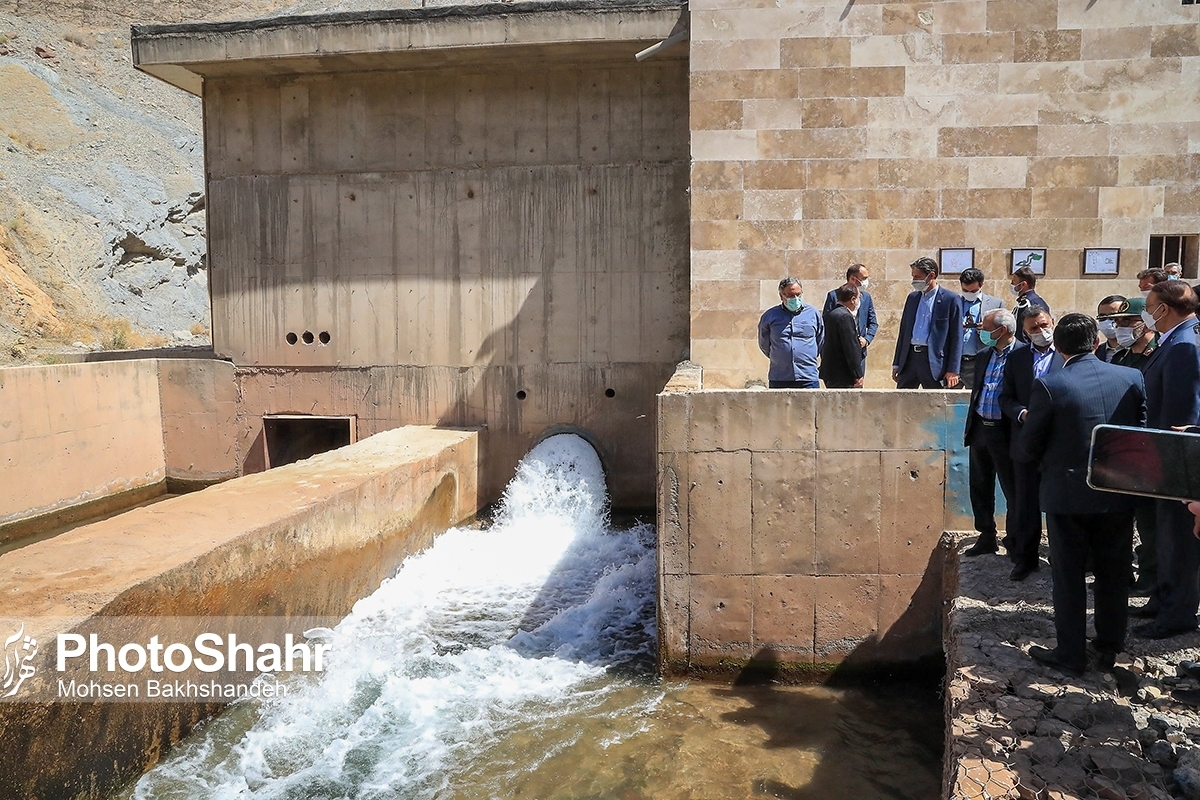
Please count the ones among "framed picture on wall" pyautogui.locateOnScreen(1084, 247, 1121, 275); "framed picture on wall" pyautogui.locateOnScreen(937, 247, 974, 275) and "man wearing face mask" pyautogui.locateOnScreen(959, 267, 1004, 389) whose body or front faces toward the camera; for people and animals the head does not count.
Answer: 3

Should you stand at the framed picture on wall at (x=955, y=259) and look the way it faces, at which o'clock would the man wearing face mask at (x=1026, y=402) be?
The man wearing face mask is roughly at 12 o'clock from the framed picture on wall.

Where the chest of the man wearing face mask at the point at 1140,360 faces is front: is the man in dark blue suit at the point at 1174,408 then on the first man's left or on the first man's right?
on the first man's left

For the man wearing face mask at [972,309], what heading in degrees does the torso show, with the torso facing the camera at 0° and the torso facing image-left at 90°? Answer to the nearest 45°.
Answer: approximately 0°

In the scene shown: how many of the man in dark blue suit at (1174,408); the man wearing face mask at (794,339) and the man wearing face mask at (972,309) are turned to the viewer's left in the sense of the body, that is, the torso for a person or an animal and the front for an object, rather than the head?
1

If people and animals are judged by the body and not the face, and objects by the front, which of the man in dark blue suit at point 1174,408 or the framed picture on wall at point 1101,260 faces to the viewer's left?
the man in dark blue suit

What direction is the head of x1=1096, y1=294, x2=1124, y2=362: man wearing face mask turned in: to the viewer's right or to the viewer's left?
to the viewer's left

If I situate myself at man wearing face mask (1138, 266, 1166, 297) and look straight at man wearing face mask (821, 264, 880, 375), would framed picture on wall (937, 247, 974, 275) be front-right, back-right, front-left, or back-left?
front-right

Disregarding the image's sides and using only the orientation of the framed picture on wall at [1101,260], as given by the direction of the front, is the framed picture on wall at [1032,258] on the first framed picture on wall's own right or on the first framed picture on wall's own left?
on the first framed picture on wall's own right

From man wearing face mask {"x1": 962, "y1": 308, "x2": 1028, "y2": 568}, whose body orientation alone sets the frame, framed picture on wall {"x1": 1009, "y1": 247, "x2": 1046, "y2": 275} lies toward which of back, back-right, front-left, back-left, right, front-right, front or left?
back-right

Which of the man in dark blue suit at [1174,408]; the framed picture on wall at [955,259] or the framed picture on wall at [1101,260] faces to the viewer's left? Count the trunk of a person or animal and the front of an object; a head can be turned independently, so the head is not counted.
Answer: the man in dark blue suit

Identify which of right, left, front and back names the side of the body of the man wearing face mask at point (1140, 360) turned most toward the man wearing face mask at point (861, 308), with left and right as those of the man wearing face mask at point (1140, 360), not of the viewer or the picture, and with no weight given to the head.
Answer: right

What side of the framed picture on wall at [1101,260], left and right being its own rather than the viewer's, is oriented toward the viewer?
front

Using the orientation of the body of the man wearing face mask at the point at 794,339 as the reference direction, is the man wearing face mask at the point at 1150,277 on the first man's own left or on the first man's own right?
on the first man's own left

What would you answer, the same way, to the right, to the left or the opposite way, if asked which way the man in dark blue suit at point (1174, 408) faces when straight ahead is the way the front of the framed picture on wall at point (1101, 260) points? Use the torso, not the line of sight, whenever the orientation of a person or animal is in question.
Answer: to the right

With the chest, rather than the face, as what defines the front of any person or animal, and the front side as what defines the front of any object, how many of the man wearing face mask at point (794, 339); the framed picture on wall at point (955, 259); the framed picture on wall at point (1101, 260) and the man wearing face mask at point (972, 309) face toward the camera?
4

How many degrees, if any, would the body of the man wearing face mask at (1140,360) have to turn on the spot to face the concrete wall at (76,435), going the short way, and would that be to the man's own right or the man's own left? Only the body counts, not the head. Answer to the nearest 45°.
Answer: approximately 45° to the man's own right

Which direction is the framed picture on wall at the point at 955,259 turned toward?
toward the camera

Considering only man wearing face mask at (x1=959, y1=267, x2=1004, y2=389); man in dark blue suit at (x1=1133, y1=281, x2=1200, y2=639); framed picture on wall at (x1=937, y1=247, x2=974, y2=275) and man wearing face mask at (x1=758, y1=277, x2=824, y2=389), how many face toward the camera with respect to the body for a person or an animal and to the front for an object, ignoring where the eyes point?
3

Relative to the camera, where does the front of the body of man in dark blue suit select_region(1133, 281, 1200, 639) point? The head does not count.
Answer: to the viewer's left
